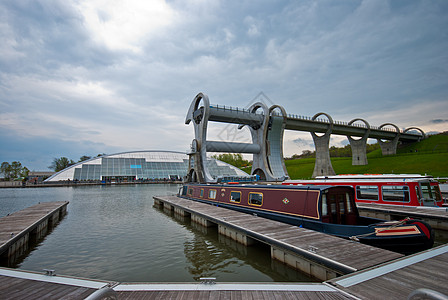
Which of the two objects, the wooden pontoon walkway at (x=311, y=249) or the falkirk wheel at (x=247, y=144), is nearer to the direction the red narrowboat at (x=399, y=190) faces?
the wooden pontoon walkway

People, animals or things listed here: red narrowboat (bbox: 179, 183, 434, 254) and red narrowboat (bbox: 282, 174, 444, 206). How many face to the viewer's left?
0

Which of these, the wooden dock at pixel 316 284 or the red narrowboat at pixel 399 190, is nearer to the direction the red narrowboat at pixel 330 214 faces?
the wooden dock

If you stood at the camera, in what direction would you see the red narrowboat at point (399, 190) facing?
facing the viewer and to the right of the viewer

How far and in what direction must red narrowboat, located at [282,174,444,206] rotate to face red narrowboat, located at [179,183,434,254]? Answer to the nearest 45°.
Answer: approximately 90° to its right

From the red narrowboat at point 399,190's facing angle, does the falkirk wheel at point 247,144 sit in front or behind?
behind

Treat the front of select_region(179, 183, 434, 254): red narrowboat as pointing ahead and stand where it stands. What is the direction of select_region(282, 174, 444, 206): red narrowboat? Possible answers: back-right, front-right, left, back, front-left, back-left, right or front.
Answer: left

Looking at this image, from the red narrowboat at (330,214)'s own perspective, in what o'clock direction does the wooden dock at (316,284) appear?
The wooden dock is roughly at 2 o'clock from the red narrowboat.

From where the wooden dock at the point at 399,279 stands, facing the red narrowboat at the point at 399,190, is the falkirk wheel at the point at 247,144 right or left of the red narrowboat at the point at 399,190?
left

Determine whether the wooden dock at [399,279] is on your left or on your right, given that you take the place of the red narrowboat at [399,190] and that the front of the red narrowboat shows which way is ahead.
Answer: on your right

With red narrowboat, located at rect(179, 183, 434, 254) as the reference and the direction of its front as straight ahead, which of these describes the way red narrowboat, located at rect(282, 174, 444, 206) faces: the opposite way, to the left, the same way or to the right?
the same way
